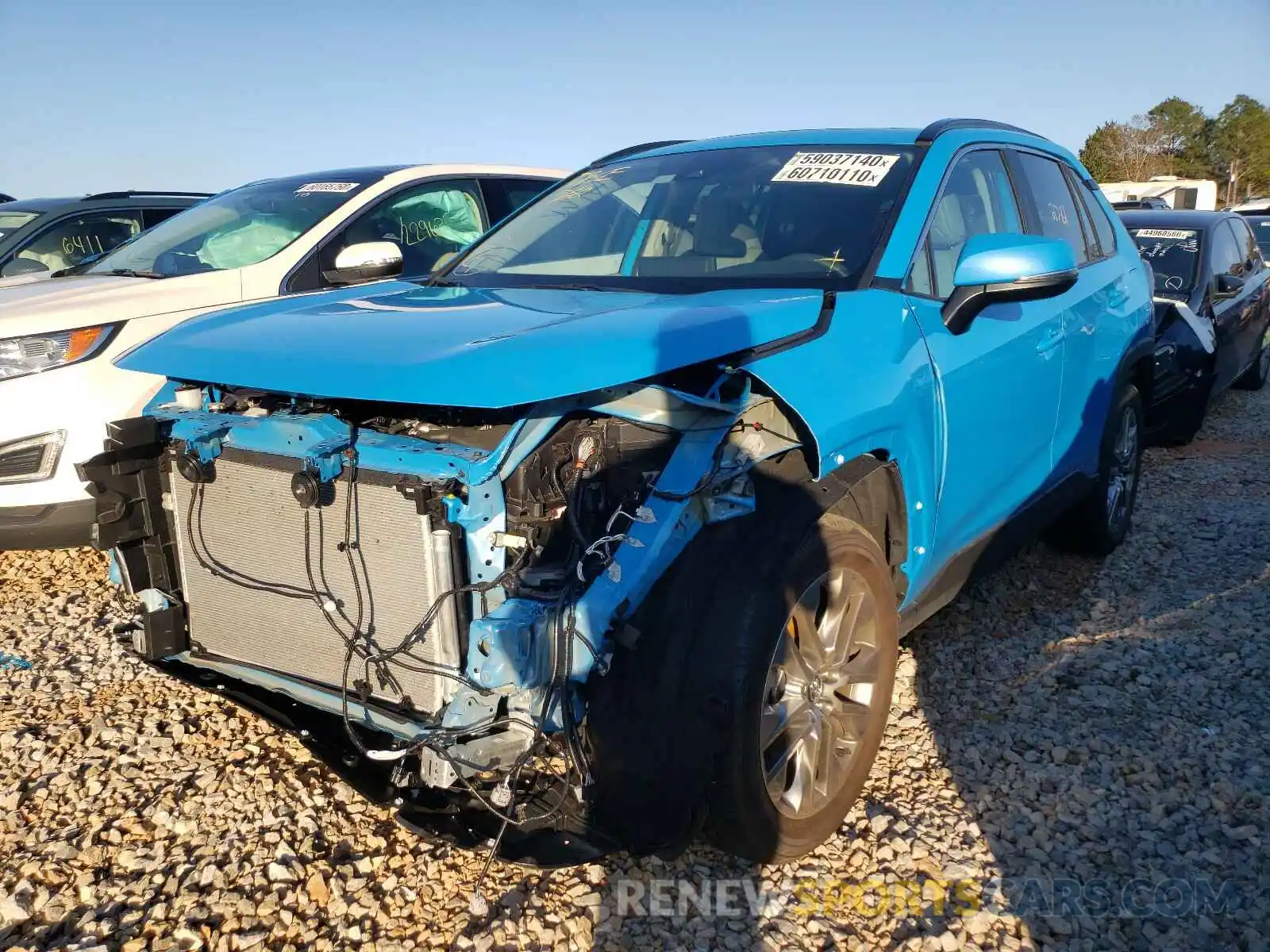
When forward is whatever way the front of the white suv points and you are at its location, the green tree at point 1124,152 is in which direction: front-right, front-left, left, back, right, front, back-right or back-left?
back

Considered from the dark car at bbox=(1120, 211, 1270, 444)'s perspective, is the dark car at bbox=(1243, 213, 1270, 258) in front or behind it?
behind

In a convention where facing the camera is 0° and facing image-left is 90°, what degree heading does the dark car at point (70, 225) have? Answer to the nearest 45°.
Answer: approximately 45°

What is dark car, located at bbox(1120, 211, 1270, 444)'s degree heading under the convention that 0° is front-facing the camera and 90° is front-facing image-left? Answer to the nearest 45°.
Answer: approximately 45°

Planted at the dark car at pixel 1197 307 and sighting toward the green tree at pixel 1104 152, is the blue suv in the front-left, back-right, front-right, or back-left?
back-left

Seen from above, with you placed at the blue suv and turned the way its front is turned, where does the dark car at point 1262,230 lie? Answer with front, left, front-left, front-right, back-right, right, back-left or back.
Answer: back

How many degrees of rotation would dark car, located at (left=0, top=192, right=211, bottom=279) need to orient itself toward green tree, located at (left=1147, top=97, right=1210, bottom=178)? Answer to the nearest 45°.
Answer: approximately 180°

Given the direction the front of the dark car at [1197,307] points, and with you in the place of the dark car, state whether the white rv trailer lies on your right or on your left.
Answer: on your right

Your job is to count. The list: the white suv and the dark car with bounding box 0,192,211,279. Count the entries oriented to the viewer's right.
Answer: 0

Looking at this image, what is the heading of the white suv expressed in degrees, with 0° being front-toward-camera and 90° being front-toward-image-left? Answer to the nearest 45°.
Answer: approximately 45°

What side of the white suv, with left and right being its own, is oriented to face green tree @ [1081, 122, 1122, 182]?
back

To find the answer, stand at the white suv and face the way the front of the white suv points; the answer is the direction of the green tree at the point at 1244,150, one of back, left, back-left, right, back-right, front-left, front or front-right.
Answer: back
